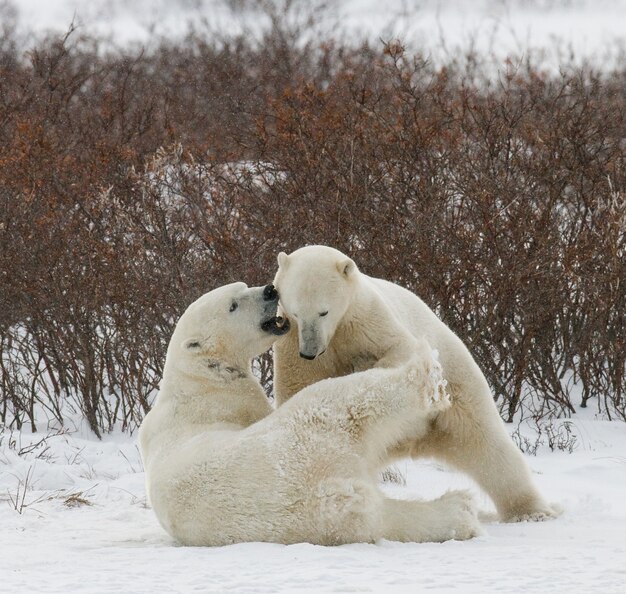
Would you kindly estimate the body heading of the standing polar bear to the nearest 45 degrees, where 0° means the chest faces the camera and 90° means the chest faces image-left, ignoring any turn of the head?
approximately 45°

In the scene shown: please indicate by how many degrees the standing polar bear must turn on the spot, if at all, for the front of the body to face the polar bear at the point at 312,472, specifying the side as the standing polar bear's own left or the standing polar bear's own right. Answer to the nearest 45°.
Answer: approximately 45° to the standing polar bear's own left
